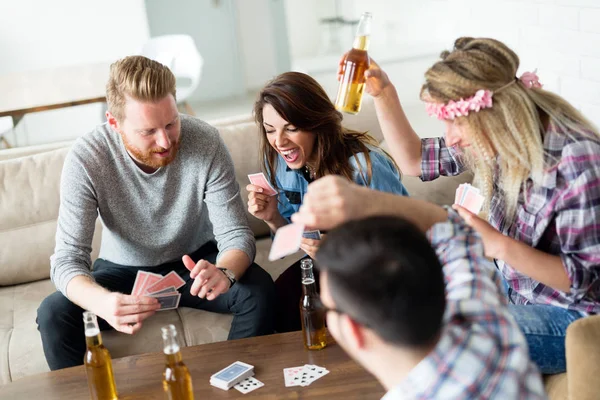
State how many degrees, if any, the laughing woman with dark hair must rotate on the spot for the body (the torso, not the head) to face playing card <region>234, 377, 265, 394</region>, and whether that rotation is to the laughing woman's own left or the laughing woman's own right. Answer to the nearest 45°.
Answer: approximately 45° to the laughing woman's own left

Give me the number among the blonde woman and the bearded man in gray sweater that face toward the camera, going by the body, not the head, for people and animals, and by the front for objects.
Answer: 1

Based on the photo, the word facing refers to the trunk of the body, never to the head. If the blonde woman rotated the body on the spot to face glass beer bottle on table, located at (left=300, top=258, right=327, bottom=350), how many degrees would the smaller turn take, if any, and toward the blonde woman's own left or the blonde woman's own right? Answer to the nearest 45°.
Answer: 0° — they already face it

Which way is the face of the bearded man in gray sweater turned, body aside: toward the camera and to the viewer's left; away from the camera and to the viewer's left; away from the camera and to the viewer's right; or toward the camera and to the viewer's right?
toward the camera and to the viewer's right

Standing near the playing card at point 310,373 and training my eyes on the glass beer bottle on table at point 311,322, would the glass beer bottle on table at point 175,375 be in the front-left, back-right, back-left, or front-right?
back-left

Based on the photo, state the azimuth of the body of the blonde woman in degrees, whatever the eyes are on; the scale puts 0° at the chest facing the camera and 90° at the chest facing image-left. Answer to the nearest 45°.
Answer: approximately 90°

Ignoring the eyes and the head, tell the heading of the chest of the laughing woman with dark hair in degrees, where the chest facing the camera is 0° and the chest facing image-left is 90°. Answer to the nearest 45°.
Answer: approximately 45°

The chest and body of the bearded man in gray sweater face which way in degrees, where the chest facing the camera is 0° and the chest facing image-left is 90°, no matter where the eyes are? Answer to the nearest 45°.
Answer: approximately 0°

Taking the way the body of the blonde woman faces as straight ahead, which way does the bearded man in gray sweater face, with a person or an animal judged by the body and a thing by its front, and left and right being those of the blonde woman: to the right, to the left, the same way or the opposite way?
to the left
